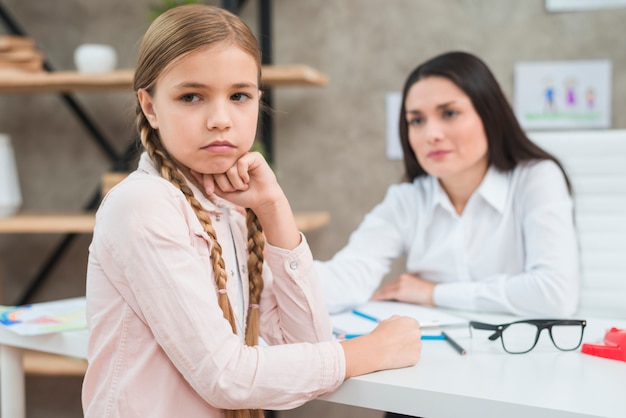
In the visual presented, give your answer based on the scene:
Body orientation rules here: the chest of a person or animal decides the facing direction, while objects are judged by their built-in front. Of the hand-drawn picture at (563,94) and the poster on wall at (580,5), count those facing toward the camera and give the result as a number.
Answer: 2

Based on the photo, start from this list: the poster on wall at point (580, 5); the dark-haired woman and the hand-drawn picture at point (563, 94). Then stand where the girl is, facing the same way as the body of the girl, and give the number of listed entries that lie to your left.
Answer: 3

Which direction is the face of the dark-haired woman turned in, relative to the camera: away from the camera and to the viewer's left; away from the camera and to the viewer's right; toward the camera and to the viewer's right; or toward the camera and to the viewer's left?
toward the camera and to the viewer's left

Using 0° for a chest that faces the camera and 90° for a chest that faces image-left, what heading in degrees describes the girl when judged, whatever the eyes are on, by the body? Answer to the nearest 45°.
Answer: approximately 315°

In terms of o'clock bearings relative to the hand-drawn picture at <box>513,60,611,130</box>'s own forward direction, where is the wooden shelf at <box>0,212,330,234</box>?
The wooden shelf is roughly at 2 o'clock from the hand-drawn picture.

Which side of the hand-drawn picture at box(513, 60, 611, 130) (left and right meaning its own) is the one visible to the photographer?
front

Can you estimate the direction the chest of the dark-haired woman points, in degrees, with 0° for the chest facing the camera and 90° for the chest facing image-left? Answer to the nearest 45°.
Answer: approximately 45°

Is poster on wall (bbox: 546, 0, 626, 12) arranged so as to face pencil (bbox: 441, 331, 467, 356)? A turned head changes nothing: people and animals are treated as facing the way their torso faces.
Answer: yes

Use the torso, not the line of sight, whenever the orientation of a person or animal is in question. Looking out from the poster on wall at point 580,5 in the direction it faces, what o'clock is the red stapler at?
The red stapler is roughly at 12 o'clock from the poster on wall.

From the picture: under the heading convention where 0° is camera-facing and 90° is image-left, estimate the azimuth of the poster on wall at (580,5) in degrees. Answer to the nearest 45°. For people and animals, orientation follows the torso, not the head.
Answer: approximately 0°

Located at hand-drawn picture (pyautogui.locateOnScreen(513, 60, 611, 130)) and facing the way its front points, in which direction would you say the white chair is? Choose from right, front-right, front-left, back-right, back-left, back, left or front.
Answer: front
